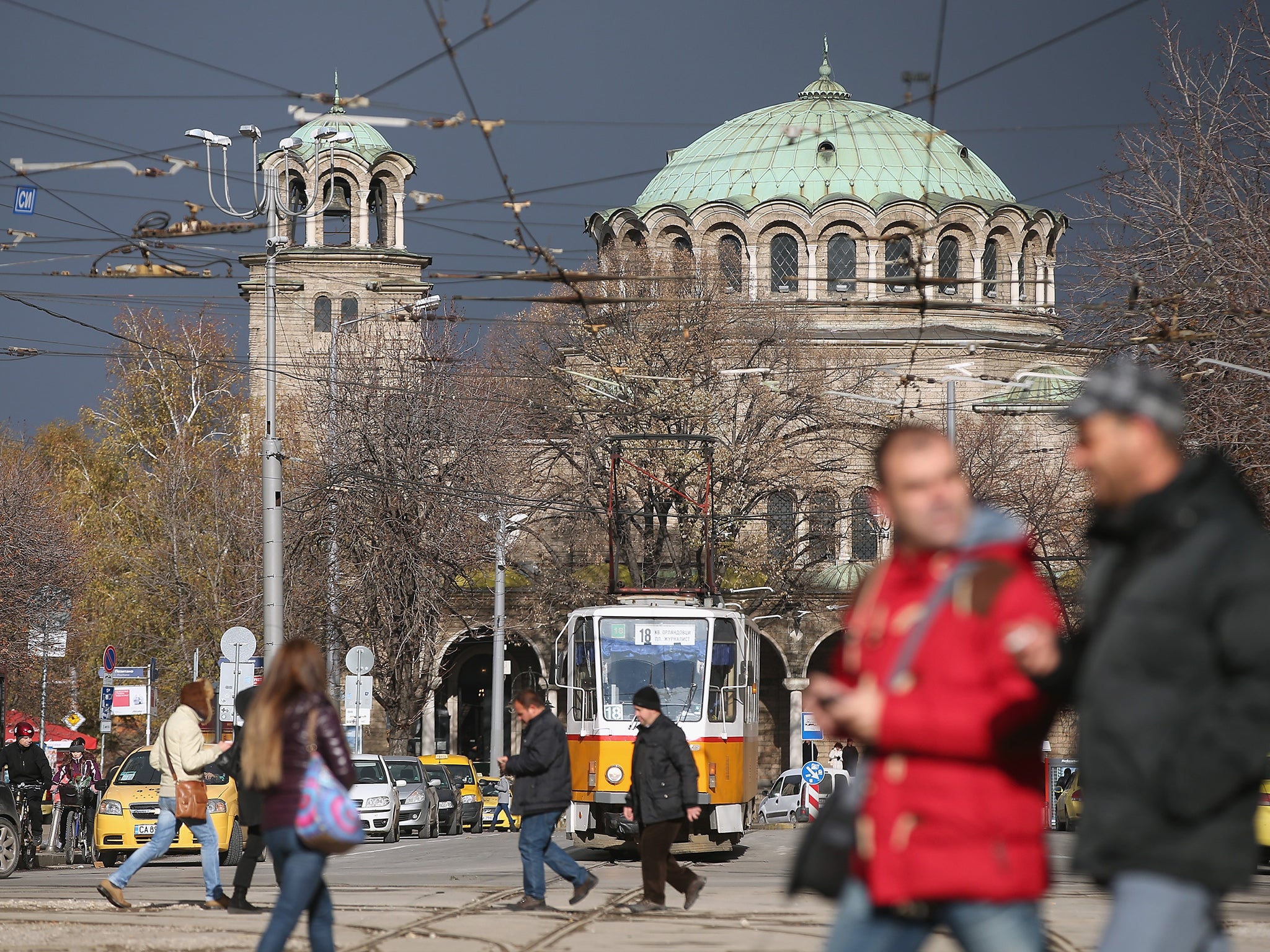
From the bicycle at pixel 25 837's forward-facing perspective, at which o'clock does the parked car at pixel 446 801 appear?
The parked car is roughly at 7 o'clock from the bicycle.

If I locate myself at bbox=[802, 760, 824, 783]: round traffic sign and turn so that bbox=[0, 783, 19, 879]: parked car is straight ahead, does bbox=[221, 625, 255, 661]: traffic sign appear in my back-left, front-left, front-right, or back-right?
front-right

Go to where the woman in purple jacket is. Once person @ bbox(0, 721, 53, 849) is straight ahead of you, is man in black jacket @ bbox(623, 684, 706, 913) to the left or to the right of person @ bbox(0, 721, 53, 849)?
right

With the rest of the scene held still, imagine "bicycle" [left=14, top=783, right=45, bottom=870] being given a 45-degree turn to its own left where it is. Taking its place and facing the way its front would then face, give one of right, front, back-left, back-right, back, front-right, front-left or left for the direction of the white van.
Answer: left

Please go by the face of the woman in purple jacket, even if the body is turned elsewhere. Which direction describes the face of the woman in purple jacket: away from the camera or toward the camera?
away from the camera

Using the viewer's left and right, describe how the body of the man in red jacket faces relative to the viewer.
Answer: facing the viewer and to the left of the viewer

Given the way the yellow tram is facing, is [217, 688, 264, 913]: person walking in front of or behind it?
in front

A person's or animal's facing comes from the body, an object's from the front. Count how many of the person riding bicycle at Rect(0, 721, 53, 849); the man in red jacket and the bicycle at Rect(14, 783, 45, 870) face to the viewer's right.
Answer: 0

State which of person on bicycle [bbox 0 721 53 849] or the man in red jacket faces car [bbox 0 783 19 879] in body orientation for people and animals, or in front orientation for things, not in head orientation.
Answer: the person on bicycle

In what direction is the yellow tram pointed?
toward the camera
